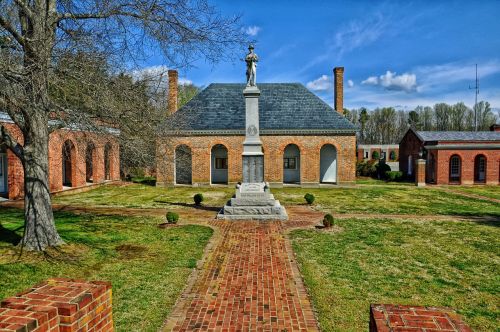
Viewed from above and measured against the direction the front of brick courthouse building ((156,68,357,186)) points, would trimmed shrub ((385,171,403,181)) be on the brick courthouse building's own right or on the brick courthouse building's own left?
on the brick courthouse building's own left

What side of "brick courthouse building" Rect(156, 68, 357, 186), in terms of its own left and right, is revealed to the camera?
front

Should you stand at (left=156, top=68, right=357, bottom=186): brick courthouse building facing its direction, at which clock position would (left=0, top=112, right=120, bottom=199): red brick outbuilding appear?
The red brick outbuilding is roughly at 2 o'clock from the brick courthouse building.

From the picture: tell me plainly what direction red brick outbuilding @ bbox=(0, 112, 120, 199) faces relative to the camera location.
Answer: facing the viewer and to the right of the viewer

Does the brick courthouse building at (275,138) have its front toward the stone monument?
yes

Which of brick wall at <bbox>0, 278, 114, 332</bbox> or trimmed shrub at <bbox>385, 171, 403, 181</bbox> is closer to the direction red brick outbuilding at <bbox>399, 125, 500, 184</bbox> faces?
the brick wall

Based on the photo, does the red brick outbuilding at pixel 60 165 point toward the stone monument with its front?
yes

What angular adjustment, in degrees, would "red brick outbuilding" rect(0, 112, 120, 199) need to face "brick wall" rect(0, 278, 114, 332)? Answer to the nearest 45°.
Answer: approximately 45° to its right

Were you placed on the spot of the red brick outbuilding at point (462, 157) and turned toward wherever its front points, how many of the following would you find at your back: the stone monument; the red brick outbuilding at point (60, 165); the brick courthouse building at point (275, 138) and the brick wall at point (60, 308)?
0

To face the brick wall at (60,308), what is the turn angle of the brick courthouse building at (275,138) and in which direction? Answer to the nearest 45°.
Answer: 0° — it already faces it

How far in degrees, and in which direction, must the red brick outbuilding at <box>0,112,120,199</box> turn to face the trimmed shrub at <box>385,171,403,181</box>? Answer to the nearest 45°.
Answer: approximately 45° to its left

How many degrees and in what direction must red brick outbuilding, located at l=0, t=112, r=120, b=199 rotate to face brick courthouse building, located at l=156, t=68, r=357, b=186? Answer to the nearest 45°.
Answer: approximately 45° to its left

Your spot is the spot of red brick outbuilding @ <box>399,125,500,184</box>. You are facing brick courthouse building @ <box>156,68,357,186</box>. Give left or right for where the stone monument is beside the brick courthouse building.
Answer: left

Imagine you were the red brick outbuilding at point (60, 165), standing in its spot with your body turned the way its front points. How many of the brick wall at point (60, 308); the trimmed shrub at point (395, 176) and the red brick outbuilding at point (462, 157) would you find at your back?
0

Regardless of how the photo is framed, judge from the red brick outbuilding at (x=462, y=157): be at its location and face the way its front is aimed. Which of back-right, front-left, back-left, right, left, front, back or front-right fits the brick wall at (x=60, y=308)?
front

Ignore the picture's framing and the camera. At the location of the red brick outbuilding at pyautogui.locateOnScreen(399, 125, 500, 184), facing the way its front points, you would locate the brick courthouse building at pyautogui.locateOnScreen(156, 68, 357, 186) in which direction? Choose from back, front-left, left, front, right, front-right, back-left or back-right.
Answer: front-right

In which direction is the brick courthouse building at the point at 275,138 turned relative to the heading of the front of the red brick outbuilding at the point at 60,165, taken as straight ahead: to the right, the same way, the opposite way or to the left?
to the right
